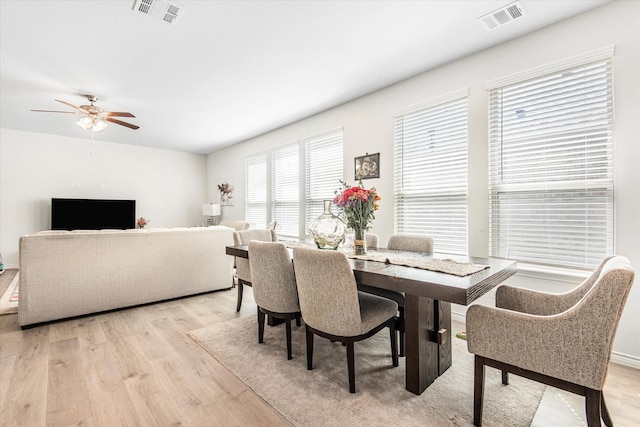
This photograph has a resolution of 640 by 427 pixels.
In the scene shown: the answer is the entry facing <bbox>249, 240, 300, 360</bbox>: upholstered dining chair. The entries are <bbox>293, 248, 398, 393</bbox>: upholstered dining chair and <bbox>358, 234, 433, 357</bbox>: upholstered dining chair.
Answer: <bbox>358, 234, 433, 357</bbox>: upholstered dining chair

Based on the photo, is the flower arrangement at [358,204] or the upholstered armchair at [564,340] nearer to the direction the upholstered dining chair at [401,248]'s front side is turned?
the flower arrangement

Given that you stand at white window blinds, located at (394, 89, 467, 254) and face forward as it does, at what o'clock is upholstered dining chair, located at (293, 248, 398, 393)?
The upholstered dining chair is roughly at 11 o'clock from the white window blinds.

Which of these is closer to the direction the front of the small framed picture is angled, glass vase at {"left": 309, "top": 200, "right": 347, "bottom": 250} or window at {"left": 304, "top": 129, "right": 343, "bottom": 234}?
the glass vase

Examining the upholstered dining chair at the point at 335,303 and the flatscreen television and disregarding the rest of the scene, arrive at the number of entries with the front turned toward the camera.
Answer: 1

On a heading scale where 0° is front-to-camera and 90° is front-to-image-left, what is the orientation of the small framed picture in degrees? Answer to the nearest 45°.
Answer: approximately 45°
